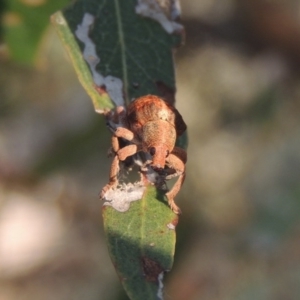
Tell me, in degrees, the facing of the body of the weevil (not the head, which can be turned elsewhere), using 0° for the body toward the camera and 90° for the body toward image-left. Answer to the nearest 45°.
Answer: approximately 0°
